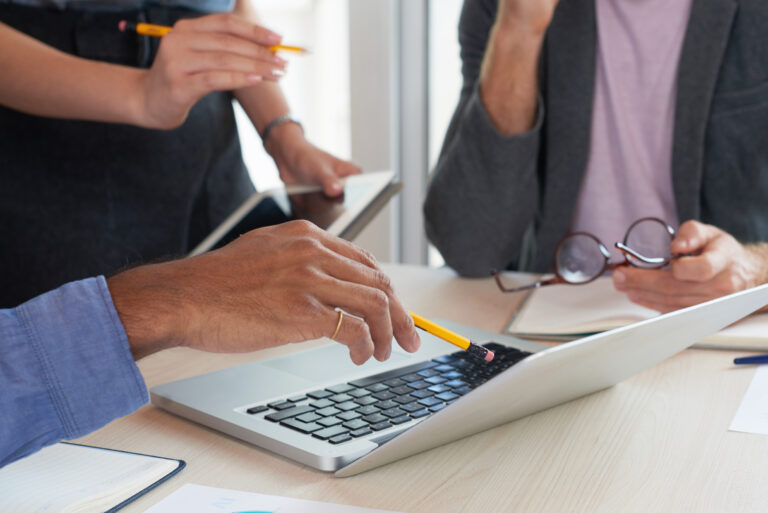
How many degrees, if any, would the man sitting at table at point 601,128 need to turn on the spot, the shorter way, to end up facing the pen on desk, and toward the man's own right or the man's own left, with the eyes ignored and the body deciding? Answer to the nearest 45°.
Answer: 0° — they already face it

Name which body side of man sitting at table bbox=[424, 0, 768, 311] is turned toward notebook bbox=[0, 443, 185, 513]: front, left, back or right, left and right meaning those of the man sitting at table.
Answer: front

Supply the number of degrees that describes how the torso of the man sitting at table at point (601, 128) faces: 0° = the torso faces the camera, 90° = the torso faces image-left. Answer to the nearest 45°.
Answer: approximately 0°
